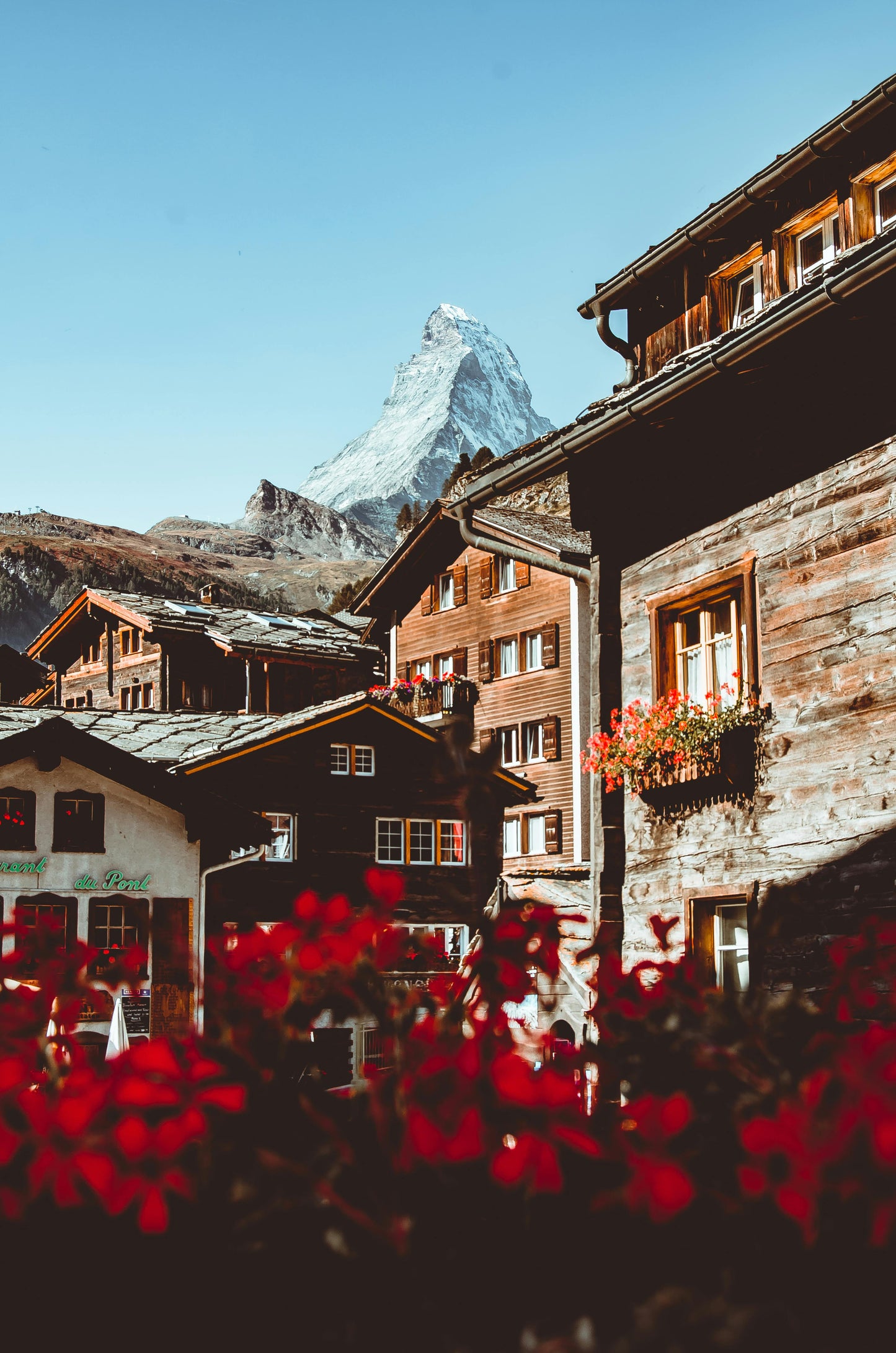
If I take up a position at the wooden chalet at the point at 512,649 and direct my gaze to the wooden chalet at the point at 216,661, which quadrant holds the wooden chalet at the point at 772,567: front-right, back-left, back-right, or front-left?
back-left

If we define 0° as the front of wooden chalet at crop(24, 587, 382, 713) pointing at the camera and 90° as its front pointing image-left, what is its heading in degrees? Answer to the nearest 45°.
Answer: approximately 45°

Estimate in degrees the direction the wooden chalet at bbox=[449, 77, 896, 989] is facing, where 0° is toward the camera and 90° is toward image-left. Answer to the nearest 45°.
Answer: approximately 45°

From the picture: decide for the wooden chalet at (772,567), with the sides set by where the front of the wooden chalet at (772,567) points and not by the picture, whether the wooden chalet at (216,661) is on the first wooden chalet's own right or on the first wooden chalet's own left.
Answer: on the first wooden chalet's own right

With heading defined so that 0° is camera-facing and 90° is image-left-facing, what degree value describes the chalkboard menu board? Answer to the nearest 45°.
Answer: approximately 0°

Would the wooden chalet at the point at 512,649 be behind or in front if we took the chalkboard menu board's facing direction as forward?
behind
